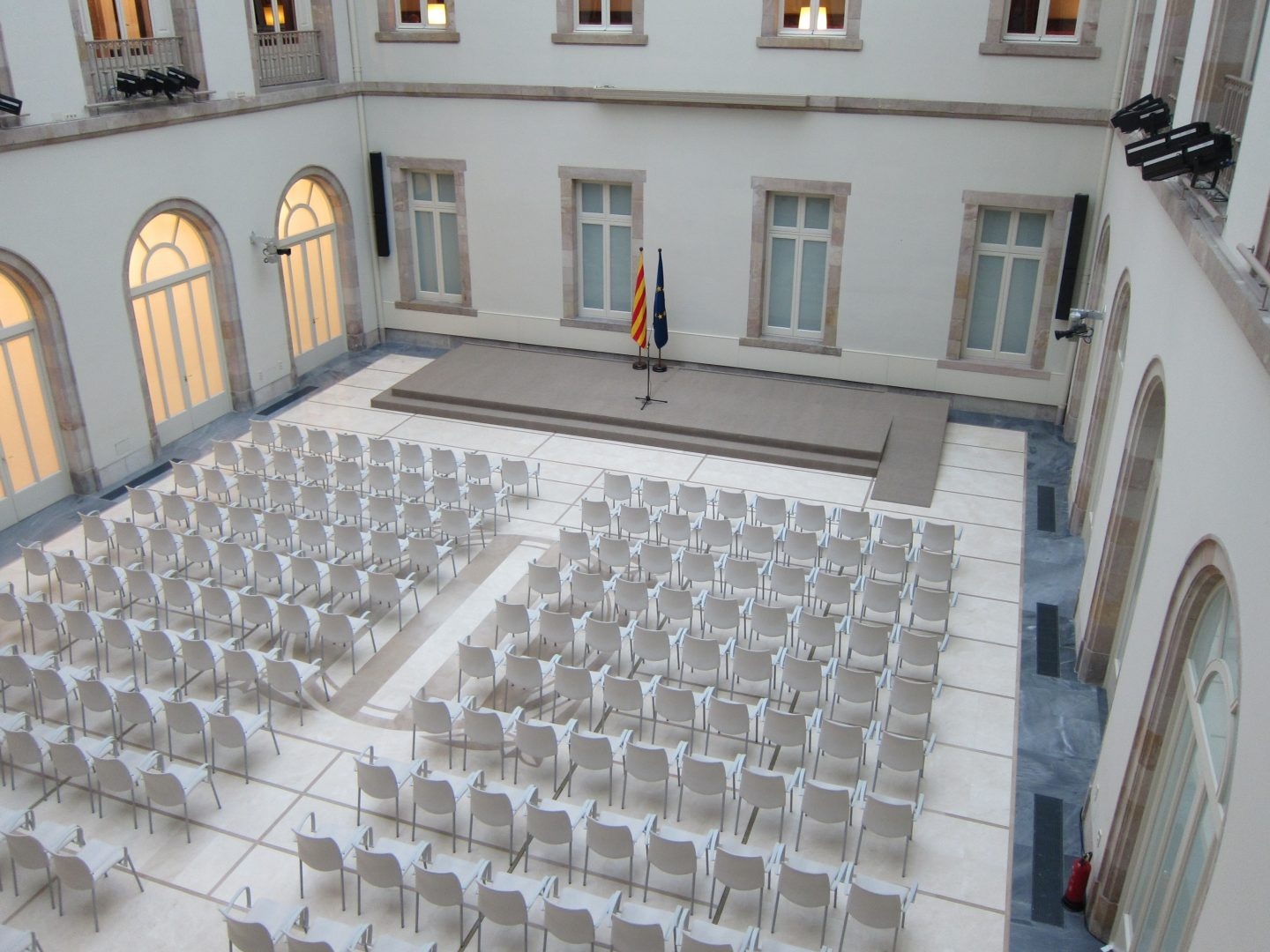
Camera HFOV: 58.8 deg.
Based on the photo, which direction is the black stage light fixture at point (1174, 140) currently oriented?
to the viewer's left

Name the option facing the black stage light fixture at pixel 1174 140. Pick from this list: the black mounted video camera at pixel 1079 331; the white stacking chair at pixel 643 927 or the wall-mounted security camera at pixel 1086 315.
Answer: the white stacking chair

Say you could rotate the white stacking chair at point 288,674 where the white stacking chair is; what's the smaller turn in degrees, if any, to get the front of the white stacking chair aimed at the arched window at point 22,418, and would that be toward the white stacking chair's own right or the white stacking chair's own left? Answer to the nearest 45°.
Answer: approximately 90° to the white stacking chair's own left

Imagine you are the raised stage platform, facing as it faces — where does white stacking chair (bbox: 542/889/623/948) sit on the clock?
The white stacking chair is roughly at 12 o'clock from the raised stage platform.

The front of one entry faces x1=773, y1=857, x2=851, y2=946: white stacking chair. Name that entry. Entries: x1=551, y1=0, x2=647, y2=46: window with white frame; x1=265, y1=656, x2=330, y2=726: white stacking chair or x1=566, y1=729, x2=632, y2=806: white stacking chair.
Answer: the window with white frame

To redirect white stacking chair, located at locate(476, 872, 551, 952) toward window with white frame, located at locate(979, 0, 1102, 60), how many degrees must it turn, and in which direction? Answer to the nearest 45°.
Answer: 0° — it already faces it

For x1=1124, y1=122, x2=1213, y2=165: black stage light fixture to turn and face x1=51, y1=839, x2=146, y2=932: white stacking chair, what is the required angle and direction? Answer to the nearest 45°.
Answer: approximately 45° to its left

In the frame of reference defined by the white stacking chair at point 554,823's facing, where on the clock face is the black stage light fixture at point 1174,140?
The black stage light fixture is roughly at 1 o'clock from the white stacking chair.

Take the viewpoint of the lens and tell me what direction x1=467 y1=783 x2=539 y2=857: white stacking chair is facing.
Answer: facing away from the viewer and to the right of the viewer

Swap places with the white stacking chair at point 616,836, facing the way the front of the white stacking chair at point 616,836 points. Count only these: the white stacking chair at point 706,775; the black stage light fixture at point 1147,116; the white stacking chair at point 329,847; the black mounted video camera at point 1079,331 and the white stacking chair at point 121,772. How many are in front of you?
3

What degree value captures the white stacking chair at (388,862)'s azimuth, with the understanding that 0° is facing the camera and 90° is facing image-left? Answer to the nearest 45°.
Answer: approximately 225°

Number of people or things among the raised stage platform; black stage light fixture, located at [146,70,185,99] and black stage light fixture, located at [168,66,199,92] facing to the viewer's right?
2

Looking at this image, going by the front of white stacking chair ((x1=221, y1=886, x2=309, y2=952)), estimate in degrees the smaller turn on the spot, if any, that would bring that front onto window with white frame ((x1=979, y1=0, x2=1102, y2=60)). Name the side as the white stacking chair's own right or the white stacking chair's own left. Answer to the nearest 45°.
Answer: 0° — it already faces it
